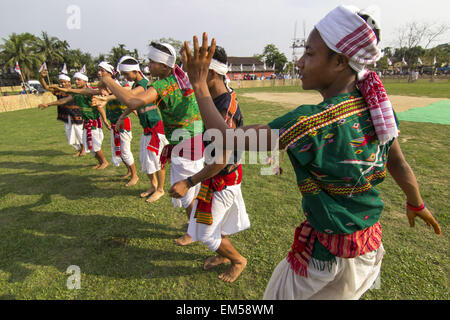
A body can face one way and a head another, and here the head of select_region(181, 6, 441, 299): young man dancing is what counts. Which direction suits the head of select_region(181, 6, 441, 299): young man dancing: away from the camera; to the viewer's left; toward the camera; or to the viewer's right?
to the viewer's left

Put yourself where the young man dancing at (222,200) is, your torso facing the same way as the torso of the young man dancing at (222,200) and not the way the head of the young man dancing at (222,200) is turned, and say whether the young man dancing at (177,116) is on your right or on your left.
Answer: on your right

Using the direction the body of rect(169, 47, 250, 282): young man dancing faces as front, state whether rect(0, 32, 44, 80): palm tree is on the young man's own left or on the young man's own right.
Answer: on the young man's own right

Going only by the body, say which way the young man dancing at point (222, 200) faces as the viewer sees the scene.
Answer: to the viewer's left

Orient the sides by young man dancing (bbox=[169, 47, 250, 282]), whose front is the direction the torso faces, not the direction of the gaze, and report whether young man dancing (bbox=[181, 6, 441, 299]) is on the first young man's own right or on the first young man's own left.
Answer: on the first young man's own left
